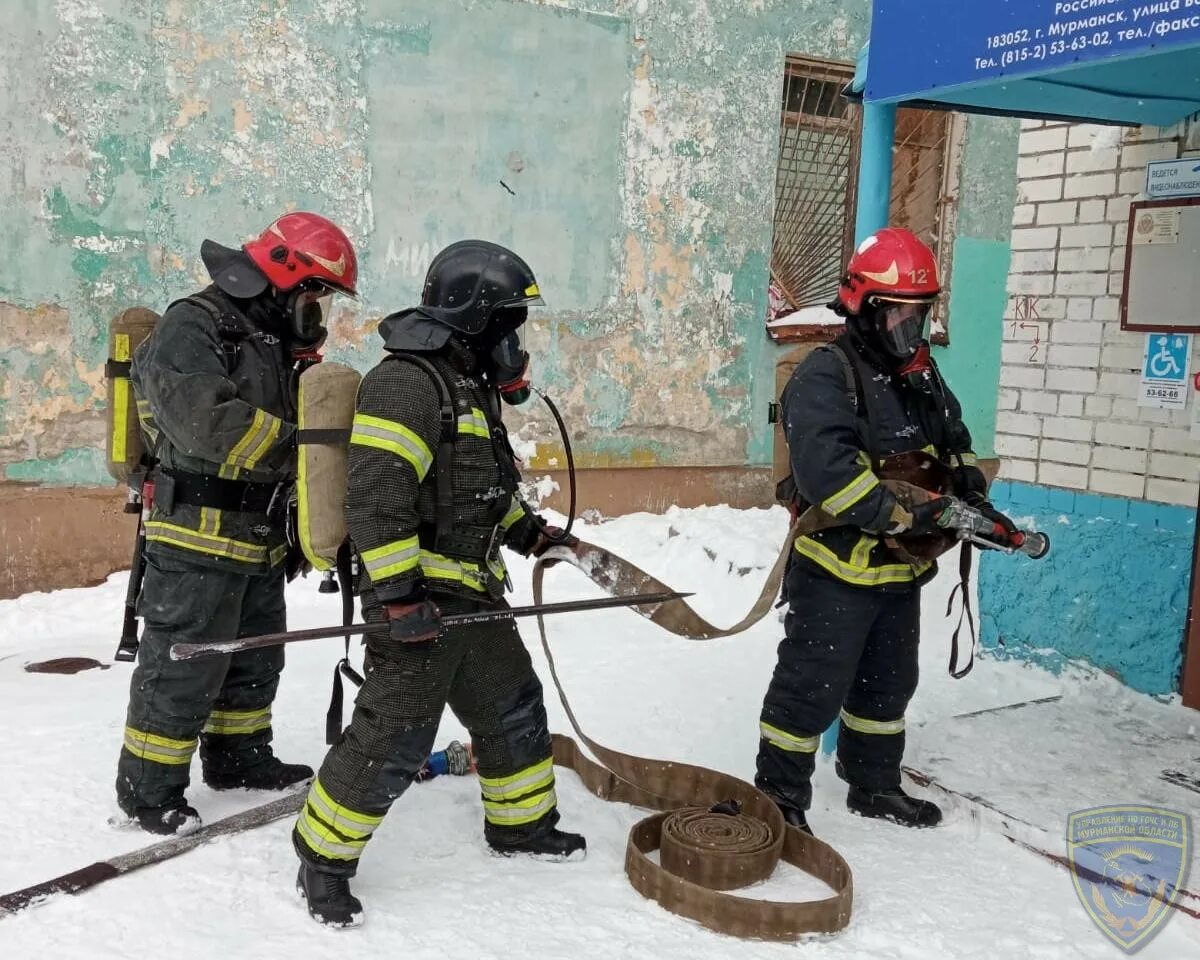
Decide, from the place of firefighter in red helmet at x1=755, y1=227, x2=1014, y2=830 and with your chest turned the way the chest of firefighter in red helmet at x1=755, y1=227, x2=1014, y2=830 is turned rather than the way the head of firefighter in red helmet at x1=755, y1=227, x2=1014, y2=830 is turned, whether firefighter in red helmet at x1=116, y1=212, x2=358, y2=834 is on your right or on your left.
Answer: on your right

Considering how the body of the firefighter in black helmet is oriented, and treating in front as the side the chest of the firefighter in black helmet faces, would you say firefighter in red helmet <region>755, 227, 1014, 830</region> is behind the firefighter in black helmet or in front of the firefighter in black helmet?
in front

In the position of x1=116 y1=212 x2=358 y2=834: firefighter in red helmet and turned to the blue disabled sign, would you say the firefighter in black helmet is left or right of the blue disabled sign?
right

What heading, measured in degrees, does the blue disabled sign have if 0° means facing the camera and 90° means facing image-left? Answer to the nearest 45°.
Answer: approximately 0°

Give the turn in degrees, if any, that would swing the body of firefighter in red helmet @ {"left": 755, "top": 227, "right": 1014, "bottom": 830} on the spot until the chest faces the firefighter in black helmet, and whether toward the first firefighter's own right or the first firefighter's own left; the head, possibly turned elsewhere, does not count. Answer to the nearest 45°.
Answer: approximately 90° to the first firefighter's own right

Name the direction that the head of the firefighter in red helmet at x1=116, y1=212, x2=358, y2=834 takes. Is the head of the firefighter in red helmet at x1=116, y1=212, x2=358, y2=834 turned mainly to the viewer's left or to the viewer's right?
to the viewer's right

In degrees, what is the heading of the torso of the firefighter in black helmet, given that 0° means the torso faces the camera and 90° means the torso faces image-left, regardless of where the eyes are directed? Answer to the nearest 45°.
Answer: approximately 270°

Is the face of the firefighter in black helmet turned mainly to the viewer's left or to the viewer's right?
to the viewer's right

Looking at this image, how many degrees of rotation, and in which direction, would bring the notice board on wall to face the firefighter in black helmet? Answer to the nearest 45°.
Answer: approximately 45° to its right

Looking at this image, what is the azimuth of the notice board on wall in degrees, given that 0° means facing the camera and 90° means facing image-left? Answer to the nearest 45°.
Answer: approximately 0°
